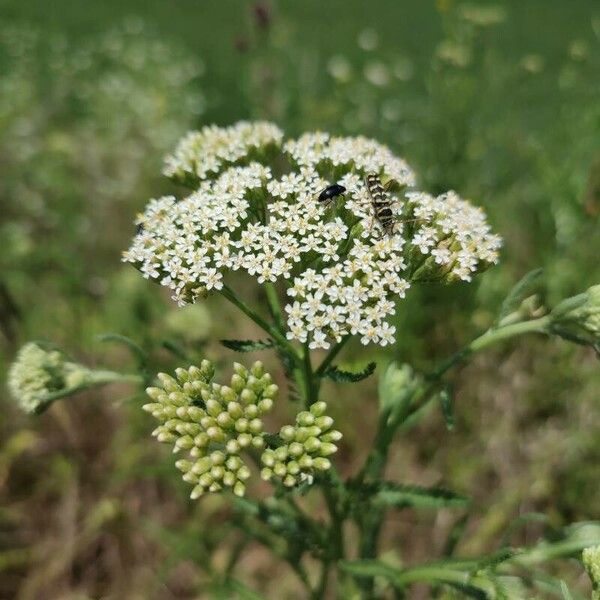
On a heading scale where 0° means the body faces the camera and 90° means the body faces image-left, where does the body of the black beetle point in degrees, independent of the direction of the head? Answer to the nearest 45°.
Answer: approximately 225°
